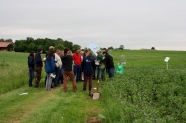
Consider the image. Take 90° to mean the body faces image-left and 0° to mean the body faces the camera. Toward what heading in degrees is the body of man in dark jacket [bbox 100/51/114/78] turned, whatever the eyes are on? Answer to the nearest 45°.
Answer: approximately 90°

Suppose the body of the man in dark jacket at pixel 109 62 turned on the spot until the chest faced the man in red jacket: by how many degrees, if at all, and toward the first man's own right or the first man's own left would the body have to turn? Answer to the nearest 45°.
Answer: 0° — they already face them
